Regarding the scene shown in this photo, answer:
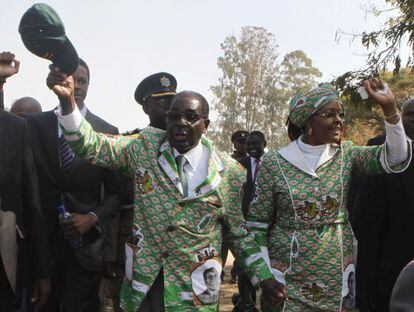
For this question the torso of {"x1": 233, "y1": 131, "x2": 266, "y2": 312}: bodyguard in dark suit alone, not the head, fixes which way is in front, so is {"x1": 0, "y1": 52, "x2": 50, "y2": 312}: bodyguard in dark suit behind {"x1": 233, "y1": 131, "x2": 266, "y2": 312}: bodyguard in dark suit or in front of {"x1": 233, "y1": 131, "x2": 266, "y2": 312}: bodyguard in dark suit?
in front

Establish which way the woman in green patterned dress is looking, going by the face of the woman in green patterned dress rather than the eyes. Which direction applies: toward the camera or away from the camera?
toward the camera

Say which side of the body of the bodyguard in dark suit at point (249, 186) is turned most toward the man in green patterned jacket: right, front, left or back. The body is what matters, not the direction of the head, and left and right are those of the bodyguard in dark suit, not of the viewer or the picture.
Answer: front

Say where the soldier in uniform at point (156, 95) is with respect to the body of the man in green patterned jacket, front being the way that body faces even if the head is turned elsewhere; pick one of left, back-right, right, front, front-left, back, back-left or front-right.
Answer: back

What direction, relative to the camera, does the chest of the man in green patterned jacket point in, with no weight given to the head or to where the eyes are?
toward the camera

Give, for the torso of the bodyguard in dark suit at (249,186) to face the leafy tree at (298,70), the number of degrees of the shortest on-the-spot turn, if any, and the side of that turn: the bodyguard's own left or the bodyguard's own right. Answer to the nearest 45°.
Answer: approximately 180°

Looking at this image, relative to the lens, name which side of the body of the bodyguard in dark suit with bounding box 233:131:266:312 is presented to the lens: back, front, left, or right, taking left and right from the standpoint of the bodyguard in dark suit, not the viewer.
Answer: front

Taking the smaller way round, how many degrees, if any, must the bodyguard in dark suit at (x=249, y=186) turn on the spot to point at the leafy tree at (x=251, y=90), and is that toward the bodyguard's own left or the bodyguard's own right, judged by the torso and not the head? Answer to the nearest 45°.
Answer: approximately 180°

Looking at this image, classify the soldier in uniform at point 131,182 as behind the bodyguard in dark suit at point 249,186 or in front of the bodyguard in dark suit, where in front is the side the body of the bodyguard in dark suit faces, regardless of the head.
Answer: in front

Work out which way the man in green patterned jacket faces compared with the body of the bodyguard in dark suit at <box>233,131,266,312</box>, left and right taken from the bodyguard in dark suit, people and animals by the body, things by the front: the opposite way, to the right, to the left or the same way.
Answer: the same way

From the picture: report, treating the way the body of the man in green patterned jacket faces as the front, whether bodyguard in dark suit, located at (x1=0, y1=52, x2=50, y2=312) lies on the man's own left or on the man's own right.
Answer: on the man's own right

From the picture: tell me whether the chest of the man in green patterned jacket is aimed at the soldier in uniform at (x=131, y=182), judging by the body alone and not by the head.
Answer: no

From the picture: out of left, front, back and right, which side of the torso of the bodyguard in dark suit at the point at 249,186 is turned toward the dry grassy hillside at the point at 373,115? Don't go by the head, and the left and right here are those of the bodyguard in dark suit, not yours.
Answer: back
